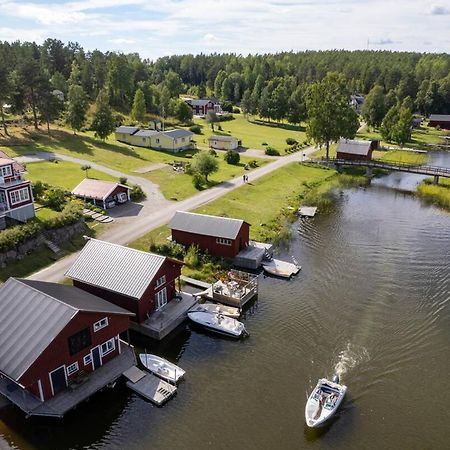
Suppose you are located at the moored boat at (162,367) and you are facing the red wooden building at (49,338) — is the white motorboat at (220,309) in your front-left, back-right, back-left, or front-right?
back-right

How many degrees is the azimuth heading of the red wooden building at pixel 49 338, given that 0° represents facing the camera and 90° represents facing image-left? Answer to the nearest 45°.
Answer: approximately 315°

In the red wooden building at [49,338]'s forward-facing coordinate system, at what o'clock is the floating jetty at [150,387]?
The floating jetty is roughly at 11 o'clock from the red wooden building.

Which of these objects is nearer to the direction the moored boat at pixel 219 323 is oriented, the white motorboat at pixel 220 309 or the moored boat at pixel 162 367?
the white motorboat

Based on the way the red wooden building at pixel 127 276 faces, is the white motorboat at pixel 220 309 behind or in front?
in front

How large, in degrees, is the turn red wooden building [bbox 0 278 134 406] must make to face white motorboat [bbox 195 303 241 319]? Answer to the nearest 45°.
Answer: approximately 45° to its left

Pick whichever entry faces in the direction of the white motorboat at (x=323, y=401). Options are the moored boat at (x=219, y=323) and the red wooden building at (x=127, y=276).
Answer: the red wooden building

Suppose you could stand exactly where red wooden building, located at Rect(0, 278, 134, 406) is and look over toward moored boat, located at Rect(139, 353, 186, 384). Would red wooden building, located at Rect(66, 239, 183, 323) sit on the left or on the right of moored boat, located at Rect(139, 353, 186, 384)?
left

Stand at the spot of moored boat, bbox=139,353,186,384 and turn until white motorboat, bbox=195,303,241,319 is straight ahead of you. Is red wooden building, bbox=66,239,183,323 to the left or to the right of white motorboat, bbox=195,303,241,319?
left

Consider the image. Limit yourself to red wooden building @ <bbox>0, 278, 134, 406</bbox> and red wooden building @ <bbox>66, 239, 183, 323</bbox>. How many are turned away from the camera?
0
